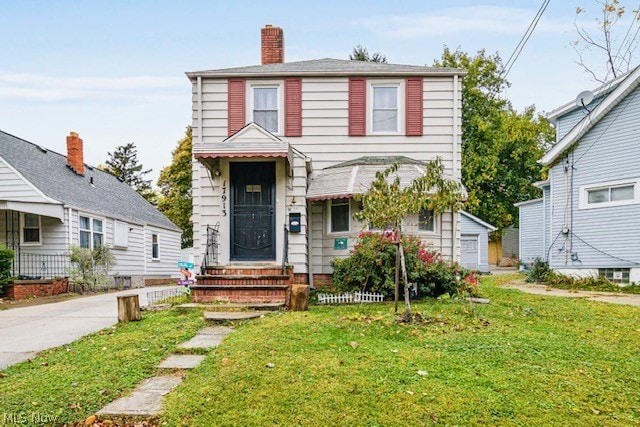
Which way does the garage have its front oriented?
toward the camera

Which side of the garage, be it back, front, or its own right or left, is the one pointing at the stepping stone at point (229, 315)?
front

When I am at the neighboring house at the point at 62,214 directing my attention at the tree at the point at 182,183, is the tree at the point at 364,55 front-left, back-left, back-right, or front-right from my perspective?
front-right

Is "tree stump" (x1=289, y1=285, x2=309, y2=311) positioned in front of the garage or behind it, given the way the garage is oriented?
in front

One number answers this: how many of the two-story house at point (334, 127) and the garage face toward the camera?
2

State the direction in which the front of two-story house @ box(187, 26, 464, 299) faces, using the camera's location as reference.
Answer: facing the viewer

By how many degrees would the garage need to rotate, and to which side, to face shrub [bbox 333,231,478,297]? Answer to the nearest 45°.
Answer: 0° — it already faces it

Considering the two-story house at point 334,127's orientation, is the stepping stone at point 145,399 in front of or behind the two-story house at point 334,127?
in front

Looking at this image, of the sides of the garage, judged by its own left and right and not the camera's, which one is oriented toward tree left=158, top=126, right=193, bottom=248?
right

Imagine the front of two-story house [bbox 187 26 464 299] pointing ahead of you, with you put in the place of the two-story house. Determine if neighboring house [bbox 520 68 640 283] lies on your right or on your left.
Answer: on your left

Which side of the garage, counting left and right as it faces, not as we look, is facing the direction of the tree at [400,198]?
front
